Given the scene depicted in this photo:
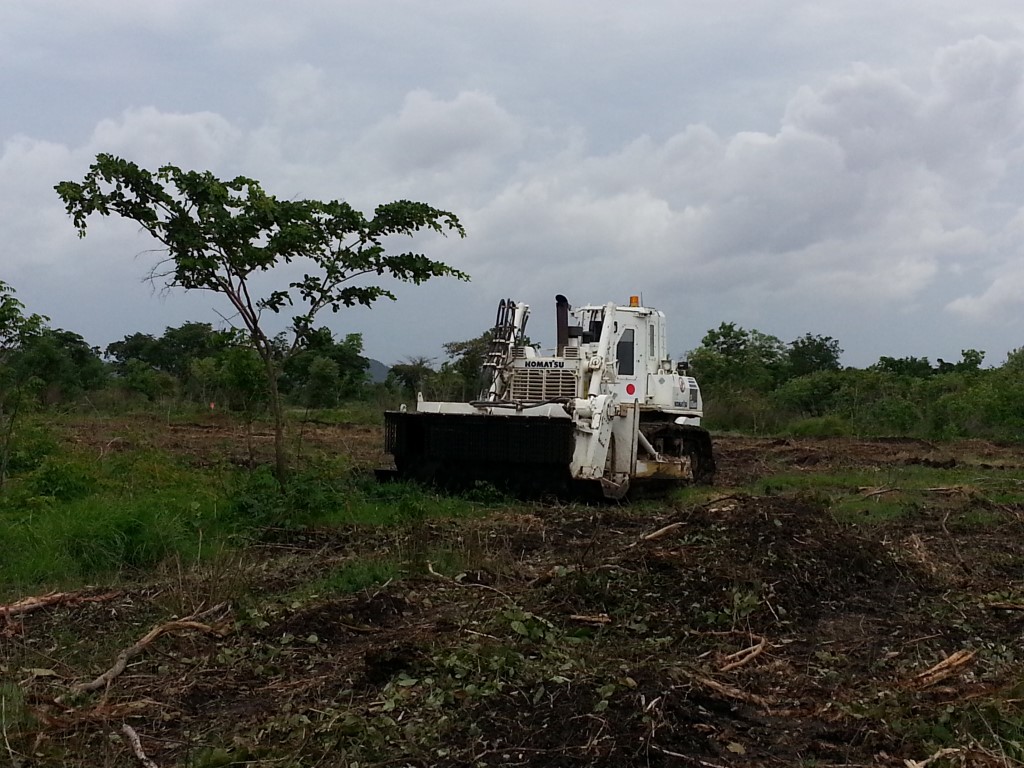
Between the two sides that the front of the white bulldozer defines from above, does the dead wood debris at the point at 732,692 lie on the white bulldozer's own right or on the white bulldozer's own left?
on the white bulldozer's own left

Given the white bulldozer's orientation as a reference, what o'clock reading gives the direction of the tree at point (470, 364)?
The tree is roughly at 4 o'clock from the white bulldozer.

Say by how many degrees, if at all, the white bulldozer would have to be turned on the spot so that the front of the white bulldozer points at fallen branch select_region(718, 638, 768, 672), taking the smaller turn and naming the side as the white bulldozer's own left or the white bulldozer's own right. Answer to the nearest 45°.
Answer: approximately 45° to the white bulldozer's own left

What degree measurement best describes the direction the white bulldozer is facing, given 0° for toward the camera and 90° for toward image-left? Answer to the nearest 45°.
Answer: approximately 45°

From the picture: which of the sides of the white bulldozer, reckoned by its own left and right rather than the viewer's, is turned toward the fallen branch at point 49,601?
front

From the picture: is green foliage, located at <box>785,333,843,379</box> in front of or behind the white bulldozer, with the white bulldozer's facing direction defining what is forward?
behind

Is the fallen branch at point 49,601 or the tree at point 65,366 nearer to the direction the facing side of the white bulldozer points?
the fallen branch

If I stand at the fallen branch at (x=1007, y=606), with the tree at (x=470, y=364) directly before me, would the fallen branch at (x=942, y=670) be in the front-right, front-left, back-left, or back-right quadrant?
back-left

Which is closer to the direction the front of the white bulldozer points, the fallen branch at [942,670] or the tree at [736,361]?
the fallen branch

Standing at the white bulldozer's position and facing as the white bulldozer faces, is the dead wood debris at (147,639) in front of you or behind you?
in front

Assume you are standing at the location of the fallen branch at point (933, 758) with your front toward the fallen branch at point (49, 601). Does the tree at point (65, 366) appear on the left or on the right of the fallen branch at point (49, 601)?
right

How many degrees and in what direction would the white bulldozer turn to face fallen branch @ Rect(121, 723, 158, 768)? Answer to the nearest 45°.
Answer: approximately 45° to its left

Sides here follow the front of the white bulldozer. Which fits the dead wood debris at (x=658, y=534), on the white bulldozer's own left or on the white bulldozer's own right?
on the white bulldozer's own left

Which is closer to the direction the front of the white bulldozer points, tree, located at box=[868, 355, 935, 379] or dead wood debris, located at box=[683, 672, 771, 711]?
the dead wood debris
